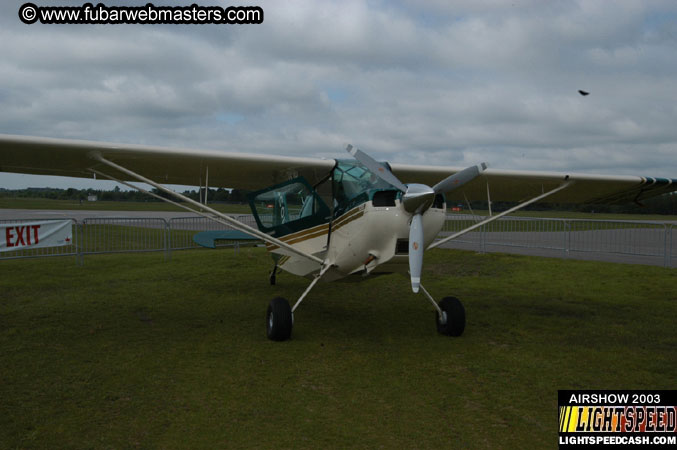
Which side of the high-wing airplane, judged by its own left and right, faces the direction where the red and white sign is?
back

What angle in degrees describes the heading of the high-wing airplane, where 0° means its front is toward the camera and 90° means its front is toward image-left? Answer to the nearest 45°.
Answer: approximately 315°

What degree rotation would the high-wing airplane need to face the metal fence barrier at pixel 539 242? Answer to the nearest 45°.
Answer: approximately 90° to its left

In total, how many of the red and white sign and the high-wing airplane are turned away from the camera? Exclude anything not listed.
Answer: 0

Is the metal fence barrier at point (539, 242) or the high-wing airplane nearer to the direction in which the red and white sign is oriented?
the high-wing airplane

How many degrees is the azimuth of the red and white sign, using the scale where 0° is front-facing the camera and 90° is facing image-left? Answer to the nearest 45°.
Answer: approximately 0°

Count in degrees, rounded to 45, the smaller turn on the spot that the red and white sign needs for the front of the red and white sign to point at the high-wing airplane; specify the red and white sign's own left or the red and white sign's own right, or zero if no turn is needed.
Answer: approximately 45° to the red and white sign's own left
